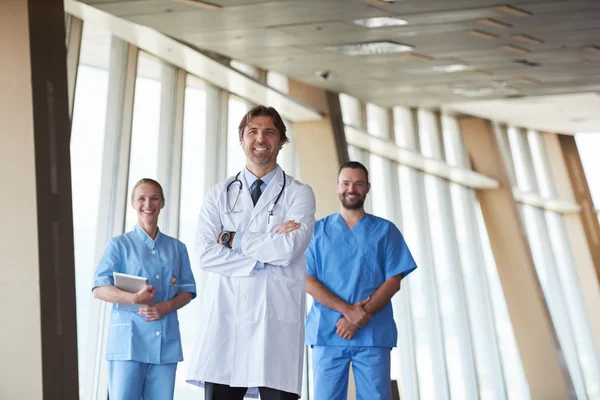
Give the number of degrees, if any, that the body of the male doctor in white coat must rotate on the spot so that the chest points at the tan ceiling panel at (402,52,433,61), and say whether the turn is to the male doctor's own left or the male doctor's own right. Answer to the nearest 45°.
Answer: approximately 135° to the male doctor's own left

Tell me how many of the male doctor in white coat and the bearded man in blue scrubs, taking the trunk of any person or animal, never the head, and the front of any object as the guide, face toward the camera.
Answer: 2

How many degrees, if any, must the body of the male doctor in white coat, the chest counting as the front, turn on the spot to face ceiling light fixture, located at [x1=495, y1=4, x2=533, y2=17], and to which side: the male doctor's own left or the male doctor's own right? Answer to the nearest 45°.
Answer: approximately 135° to the male doctor's own left

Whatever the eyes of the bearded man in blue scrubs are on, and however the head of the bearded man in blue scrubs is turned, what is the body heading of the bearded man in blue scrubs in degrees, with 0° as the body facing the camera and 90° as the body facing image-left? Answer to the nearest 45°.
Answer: approximately 0°
